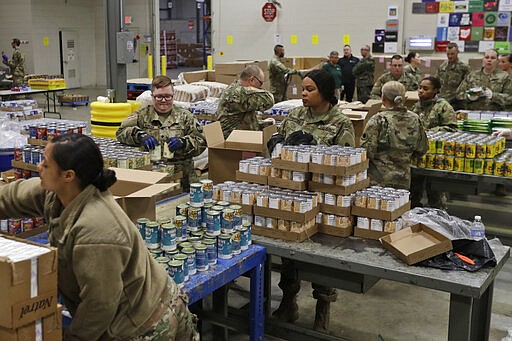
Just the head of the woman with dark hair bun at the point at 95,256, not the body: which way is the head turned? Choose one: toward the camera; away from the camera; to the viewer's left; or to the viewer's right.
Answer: to the viewer's left

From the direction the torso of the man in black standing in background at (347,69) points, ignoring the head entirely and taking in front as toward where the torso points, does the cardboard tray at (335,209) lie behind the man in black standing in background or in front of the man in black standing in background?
in front

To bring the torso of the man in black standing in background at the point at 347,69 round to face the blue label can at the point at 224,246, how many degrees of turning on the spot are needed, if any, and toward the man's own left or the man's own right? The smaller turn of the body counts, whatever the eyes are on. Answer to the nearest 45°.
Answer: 0° — they already face it

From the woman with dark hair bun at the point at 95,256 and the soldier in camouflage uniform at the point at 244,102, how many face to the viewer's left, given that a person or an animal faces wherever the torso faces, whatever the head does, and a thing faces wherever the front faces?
1

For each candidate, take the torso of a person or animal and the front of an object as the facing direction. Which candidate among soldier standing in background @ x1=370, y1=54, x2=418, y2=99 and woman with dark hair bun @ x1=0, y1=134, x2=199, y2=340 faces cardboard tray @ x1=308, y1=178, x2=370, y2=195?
the soldier standing in background

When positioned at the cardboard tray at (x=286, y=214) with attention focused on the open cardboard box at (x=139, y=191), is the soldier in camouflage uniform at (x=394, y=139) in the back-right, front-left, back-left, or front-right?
back-right

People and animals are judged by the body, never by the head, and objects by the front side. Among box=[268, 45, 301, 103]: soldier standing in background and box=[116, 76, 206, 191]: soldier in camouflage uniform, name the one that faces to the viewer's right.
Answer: the soldier standing in background

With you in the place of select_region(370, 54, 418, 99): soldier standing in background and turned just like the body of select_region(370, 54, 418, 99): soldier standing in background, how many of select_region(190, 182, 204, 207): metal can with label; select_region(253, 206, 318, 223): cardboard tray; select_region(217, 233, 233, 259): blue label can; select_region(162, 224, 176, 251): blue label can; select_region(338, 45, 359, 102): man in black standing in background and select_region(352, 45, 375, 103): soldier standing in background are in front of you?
4
